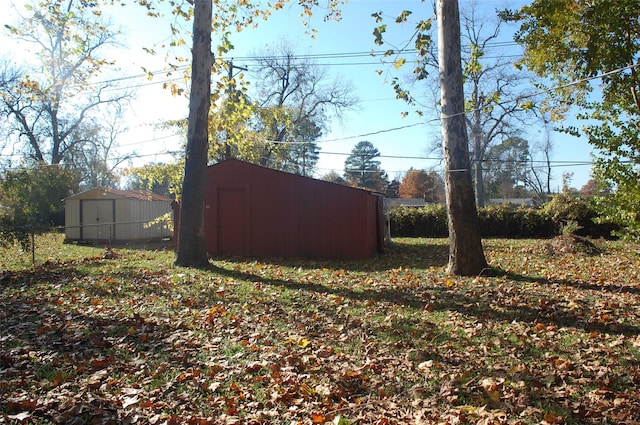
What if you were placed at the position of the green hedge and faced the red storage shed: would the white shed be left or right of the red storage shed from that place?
right

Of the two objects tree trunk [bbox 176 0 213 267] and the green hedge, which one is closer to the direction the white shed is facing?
the tree trunk

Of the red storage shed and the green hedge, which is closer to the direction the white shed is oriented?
the red storage shed

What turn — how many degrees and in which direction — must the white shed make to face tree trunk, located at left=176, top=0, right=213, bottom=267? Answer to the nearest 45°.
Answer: approximately 45° to its left

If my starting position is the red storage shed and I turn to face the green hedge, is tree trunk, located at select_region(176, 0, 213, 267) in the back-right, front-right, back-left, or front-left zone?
back-right

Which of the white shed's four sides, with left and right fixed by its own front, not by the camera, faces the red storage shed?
left

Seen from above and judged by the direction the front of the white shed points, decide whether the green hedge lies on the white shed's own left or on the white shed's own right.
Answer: on the white shed's own left

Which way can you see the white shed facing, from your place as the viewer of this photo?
facing the viewer and to the left of the viewer

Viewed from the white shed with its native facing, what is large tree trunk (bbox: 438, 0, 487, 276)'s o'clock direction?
The large tree trunk is roughly at 10 o'clock from the white shed.

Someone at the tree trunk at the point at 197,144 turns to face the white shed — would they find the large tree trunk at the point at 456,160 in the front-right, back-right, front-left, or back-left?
back-right
